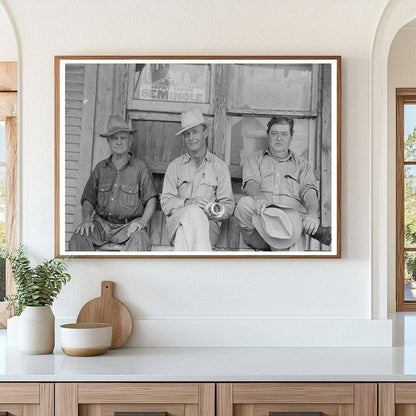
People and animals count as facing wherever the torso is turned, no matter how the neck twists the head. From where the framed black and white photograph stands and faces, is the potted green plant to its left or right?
on its right

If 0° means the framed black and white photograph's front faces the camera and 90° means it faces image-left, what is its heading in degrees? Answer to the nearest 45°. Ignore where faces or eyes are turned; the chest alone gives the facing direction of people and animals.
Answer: approximately 0°
